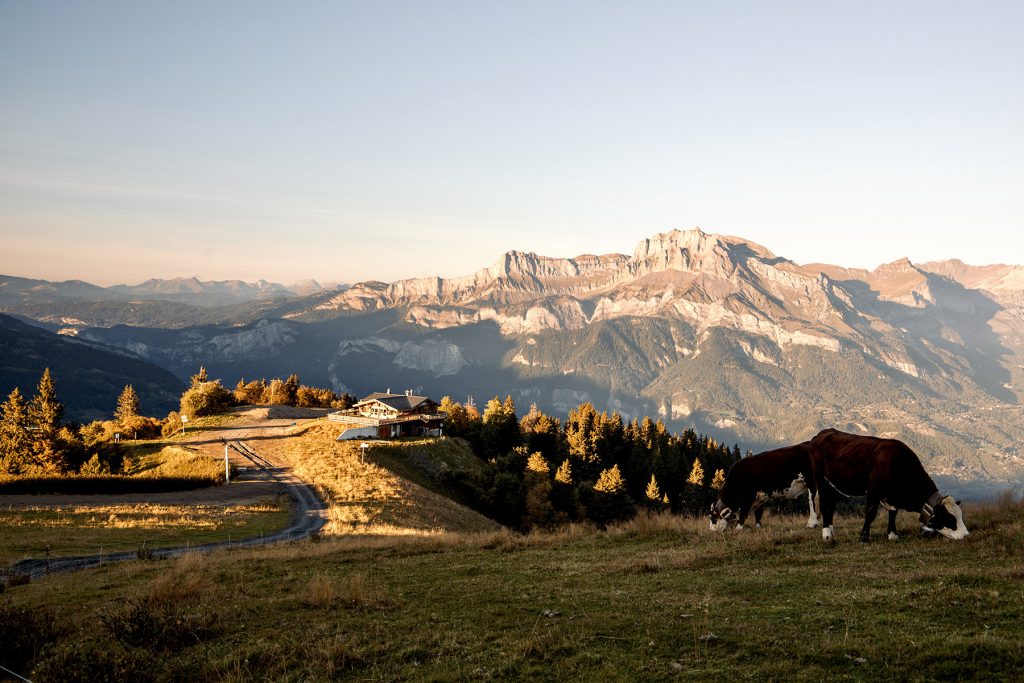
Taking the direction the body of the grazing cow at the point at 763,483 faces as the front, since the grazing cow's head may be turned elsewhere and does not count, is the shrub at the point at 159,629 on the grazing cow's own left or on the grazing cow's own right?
on the grazing cow's own left

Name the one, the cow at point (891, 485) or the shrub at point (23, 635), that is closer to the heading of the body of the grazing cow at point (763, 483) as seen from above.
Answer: the shrub

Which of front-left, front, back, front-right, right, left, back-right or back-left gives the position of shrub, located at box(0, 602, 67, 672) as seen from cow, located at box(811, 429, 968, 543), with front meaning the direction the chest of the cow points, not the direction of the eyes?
back-right

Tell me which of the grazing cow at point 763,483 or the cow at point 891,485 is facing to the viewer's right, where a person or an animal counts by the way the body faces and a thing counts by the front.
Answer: the cow

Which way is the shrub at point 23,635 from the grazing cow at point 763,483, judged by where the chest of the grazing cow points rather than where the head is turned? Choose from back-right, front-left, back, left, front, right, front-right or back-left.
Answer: front-left

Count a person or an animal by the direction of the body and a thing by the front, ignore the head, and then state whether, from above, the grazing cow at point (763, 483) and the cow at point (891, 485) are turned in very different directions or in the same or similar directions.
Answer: very different directions

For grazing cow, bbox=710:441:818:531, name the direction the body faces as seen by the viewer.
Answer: to the viewer's left

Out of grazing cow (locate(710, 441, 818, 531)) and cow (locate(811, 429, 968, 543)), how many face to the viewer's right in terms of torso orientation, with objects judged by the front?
1

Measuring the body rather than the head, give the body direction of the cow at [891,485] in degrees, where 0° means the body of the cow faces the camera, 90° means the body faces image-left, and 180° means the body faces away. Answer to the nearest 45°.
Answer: approximately 270°
